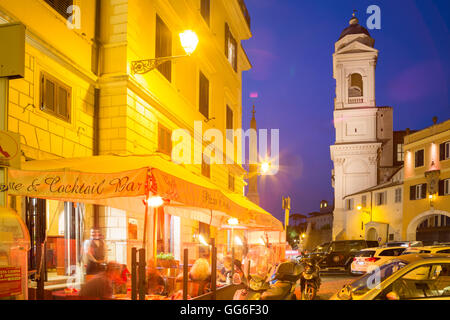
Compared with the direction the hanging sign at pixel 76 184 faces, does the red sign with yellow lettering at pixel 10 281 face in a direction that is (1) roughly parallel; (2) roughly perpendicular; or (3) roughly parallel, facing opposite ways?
roughly parallel

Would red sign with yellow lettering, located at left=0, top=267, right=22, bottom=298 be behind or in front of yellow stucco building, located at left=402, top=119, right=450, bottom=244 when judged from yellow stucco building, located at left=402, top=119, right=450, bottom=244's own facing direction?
in front

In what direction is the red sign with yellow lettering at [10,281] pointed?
toward the camera

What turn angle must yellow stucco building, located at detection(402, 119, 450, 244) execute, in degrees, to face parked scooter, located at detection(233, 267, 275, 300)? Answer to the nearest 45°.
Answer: approximately 45° to its left

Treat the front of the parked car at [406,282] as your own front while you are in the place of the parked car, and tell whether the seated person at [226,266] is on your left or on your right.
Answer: on your right

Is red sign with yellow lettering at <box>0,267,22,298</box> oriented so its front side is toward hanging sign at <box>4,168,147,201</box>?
no

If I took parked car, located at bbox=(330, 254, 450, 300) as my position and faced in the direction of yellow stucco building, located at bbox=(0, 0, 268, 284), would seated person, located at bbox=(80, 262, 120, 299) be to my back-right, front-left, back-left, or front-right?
front-left

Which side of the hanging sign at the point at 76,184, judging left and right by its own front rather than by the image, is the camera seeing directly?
front

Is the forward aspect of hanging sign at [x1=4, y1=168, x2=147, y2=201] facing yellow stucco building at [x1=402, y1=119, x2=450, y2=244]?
no

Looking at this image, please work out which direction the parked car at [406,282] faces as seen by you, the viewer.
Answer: facing the viewer and to the left of the viewer

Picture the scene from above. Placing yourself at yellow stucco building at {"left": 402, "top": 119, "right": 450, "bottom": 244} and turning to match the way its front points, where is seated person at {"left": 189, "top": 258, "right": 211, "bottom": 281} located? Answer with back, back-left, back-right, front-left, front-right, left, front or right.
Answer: front-left

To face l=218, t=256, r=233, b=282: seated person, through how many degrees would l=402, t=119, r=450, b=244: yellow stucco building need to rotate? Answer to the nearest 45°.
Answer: approximately 45° to its left

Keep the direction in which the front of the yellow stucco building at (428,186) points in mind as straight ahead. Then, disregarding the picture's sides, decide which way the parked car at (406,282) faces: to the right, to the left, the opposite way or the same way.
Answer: the same way
